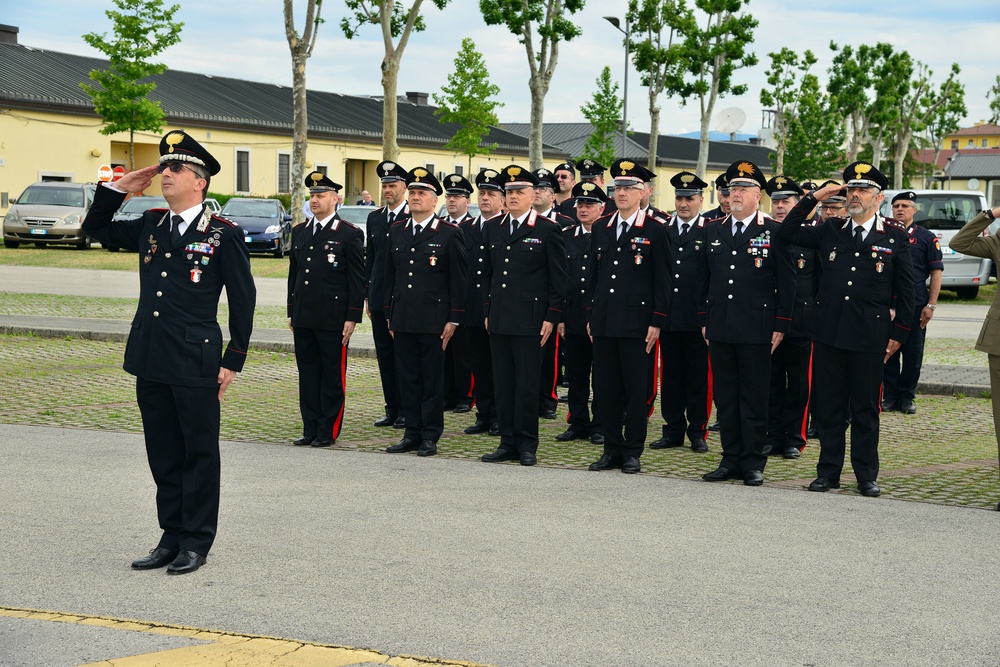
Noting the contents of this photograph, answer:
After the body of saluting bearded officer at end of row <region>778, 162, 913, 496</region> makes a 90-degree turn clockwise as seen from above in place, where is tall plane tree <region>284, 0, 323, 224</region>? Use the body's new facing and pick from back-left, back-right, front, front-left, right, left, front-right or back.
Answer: front

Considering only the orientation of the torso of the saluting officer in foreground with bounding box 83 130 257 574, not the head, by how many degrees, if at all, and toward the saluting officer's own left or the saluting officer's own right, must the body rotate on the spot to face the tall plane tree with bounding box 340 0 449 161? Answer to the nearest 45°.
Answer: approximately 135° to the saluting officer's own right

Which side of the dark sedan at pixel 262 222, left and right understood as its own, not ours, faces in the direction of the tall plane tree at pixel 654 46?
back

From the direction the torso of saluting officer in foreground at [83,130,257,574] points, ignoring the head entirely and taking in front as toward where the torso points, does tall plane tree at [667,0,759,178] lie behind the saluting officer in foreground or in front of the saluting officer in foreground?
behind

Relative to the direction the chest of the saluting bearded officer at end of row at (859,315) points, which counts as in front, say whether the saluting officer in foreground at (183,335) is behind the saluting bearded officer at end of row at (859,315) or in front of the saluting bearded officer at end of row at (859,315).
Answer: in front

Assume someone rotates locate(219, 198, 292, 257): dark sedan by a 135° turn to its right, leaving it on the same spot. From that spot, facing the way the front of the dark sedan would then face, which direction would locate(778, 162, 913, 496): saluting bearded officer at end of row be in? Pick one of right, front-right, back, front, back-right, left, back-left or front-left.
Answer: back

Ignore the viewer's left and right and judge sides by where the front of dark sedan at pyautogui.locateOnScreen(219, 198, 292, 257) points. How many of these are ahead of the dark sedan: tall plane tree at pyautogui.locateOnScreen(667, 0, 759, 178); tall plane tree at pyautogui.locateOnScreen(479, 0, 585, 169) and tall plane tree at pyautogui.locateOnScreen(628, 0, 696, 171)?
0

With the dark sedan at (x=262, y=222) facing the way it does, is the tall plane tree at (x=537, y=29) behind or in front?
behind

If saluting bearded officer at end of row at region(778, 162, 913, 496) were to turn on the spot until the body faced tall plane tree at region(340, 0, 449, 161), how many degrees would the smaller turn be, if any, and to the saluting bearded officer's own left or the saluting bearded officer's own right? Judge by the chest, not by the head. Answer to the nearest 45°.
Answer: approximately 90° to the saluting bearded officer's own right

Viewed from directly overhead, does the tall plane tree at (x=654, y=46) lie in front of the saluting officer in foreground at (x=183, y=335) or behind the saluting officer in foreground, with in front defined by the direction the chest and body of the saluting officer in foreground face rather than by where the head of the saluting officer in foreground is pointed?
behind

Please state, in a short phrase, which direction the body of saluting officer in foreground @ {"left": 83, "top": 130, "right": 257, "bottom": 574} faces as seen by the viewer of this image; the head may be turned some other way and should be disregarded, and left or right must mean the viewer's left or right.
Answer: facing the viewer and to the left of the viewer

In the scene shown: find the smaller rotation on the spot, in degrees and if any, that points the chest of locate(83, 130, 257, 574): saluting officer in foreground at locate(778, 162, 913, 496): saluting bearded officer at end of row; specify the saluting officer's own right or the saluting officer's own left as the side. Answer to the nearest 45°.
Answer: approximately 135° to the saluting officer's own left

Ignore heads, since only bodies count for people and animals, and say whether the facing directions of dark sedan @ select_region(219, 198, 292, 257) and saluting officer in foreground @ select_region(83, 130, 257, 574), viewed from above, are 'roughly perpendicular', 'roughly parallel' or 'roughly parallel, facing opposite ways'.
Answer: roughly parallel

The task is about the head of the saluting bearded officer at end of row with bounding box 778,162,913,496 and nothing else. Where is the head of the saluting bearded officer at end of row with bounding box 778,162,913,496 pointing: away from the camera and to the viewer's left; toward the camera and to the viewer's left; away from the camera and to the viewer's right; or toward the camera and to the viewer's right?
toward the camera and to the viewer's left
